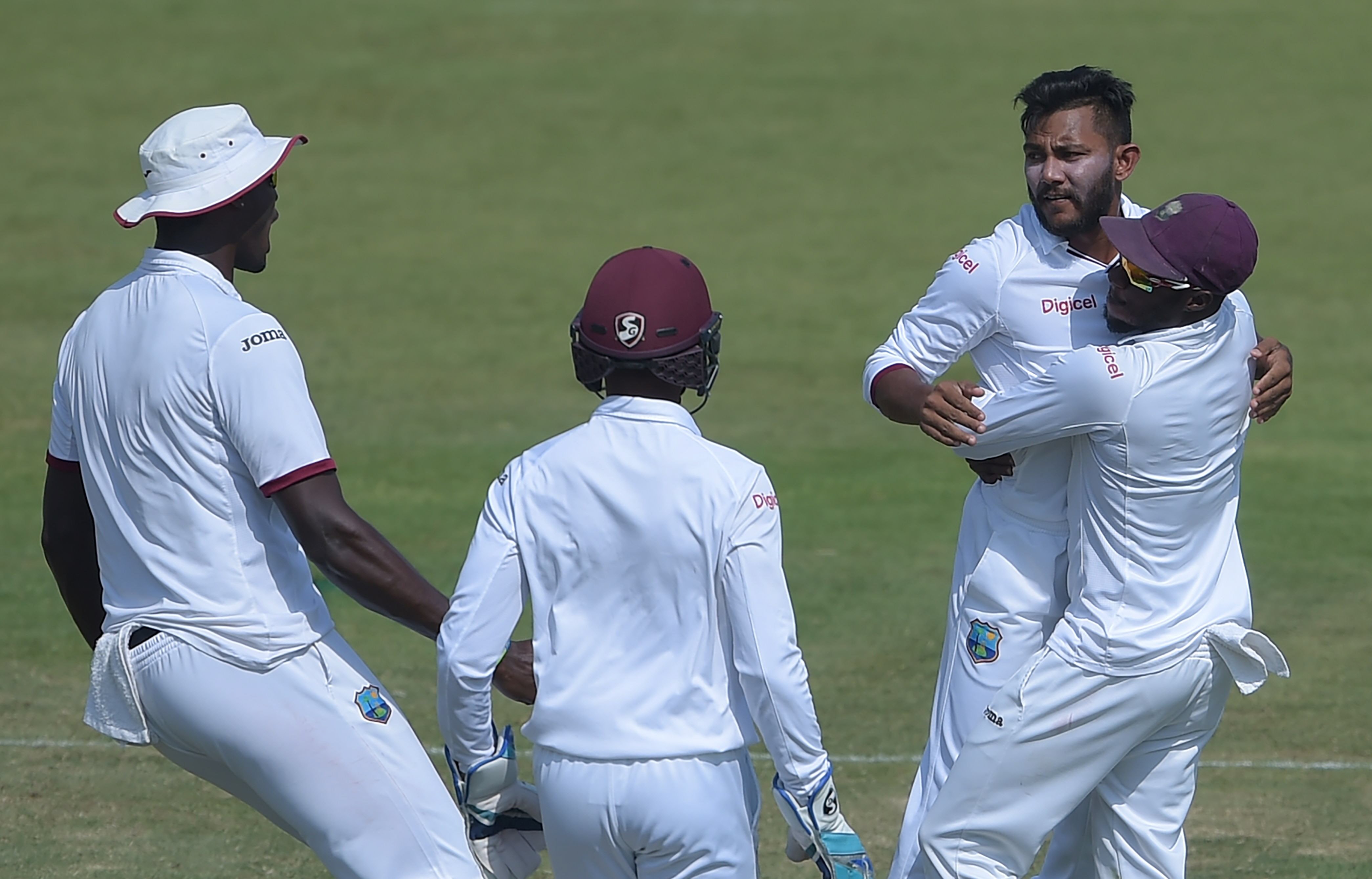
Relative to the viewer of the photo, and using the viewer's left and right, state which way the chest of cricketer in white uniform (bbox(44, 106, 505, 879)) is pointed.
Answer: facing away from the viewer and to the right of the viewer

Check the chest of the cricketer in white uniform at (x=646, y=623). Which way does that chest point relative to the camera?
away from the camera

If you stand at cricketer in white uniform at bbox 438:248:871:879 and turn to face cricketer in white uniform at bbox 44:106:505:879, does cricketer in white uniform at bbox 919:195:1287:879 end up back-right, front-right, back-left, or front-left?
back-right

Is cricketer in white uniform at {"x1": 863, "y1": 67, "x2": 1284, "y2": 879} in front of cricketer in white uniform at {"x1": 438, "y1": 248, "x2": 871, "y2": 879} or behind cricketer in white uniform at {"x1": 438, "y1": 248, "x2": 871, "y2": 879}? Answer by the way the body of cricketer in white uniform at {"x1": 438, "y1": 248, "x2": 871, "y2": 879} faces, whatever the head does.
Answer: in front

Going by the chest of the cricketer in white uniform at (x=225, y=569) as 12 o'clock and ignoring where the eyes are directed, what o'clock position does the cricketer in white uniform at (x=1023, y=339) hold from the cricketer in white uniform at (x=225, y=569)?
the cricketer in white uniform at (x=1023, y=339) is roughly at 1 o'clock from the cricketer in white uniform at (x=225, y=569).

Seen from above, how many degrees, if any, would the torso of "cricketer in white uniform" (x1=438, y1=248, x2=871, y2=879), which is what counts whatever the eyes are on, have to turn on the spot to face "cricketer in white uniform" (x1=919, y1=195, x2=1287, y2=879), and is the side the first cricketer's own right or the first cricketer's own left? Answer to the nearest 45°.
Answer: approximately 45° to the first cricketer's own right

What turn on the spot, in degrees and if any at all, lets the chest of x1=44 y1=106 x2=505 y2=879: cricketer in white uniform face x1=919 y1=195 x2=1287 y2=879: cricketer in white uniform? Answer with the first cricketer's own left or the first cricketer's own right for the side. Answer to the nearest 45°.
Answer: approximately 45° to the first cricketer's own right
